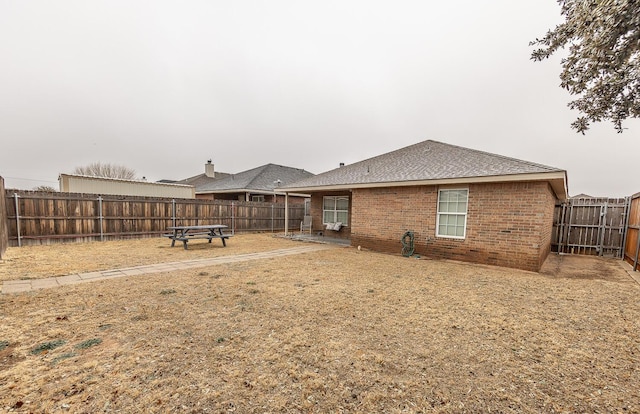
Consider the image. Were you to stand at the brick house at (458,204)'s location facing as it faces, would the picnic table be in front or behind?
behind

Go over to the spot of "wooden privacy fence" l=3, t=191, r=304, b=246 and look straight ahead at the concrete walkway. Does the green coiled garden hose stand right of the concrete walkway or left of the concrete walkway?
left

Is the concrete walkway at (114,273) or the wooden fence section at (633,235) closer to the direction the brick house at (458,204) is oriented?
the wooden fence section

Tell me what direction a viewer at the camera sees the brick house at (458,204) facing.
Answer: facing away from the viewer and to the right of the viewer
